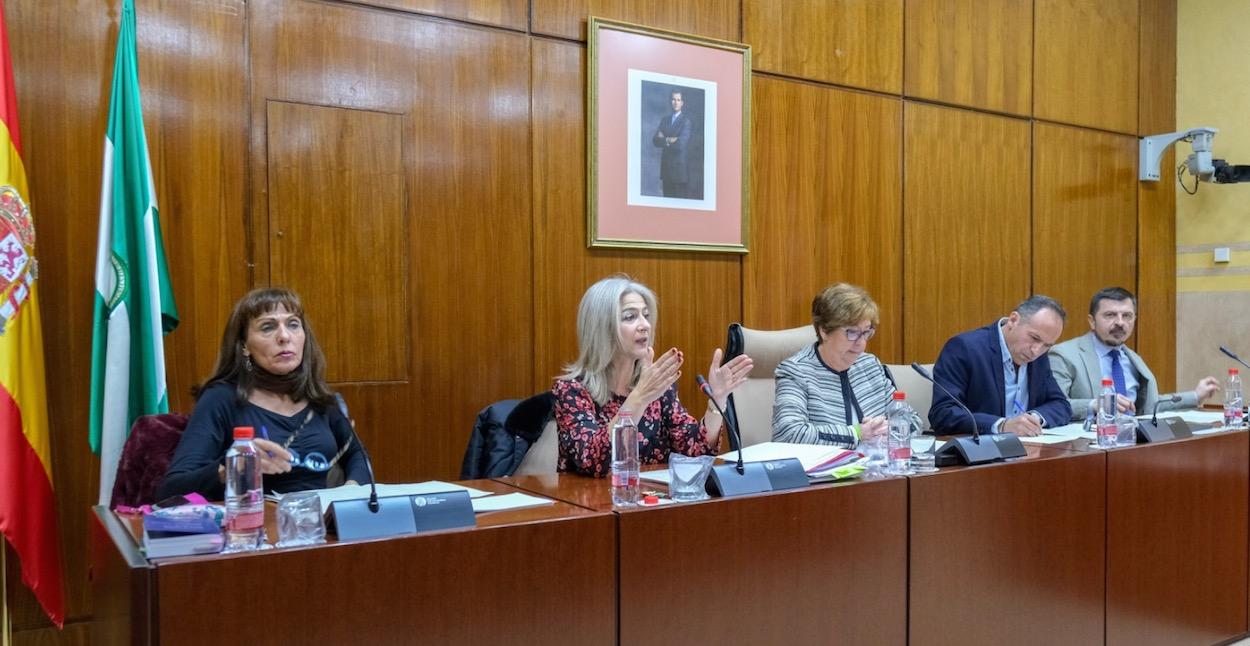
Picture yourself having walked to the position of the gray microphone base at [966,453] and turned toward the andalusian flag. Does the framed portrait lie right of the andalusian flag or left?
right

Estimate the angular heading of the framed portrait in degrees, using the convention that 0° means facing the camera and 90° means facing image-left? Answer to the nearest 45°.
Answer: approximately 315°

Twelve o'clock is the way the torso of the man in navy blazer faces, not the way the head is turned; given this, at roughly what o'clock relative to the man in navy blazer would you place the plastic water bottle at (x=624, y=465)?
The plastic water bottle is roughly at 2 o'clock from the man in navy blazer.

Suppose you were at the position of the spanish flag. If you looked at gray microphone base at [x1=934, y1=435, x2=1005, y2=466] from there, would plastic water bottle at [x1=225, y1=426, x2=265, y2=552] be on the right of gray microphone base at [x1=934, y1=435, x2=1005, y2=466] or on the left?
right

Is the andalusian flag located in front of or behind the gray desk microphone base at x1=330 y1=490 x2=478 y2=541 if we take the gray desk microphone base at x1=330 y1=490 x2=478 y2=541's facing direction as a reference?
behind
